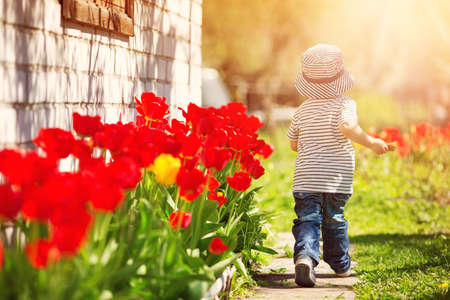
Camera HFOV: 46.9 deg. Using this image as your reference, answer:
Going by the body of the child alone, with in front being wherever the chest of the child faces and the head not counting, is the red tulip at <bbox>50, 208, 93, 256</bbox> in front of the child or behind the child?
behind

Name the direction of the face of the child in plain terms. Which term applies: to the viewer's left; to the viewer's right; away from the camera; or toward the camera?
away from the camera

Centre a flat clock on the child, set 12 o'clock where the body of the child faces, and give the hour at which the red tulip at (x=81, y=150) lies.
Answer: The red tulip is roughly at 7 o'clock from the child.

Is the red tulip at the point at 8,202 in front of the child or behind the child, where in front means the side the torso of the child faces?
behind

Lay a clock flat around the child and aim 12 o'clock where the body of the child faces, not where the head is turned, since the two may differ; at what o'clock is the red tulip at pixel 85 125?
The red tulip is roughly at 7 o'clock from the child.

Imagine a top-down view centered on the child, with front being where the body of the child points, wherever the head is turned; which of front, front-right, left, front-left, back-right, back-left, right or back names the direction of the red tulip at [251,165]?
back-left

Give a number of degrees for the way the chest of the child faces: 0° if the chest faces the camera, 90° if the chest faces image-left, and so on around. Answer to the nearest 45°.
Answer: approximately 180°

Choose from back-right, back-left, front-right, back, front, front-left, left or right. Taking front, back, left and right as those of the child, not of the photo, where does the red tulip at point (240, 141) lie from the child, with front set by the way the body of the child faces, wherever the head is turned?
back-left

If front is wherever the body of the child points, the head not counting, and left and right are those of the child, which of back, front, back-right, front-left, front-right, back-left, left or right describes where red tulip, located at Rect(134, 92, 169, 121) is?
back-left
